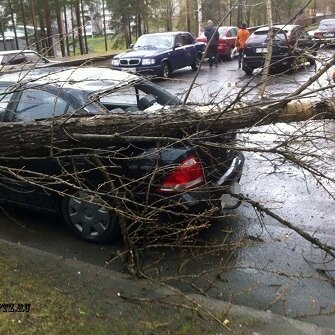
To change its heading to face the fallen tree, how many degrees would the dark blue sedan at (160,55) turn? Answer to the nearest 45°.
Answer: approximately 45° to its left

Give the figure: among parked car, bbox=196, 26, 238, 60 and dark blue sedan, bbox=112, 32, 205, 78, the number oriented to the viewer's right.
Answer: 0

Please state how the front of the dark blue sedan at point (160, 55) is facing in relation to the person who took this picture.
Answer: facing the viewer and to the left of the viewer

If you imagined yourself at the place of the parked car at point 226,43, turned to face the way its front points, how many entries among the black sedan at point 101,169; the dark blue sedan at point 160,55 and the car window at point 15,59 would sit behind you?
0

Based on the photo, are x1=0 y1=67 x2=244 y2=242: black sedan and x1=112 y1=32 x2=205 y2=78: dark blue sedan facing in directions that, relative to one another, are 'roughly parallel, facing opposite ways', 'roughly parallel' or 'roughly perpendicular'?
roughly perpendicular

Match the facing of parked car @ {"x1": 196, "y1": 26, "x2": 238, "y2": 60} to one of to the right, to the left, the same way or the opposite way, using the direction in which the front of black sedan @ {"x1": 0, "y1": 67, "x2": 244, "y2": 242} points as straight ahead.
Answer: to the left

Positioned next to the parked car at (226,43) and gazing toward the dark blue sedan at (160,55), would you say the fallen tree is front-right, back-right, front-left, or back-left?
front-left

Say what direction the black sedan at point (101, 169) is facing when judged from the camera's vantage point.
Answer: facing away from the viewer and to the left of the viewer

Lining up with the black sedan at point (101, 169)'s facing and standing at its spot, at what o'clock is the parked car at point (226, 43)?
The parked car is roughly at 2 o'clock from the black sedan.

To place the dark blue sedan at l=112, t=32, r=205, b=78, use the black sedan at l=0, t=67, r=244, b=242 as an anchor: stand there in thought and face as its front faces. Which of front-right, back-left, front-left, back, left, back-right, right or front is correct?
front-right

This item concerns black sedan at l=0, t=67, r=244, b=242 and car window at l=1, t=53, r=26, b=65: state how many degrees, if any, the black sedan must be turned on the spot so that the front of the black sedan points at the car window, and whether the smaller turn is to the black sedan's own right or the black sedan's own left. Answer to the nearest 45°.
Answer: approximately 45° to the black sedan's own right

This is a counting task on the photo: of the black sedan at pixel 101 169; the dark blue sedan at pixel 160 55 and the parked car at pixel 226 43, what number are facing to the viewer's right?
0
